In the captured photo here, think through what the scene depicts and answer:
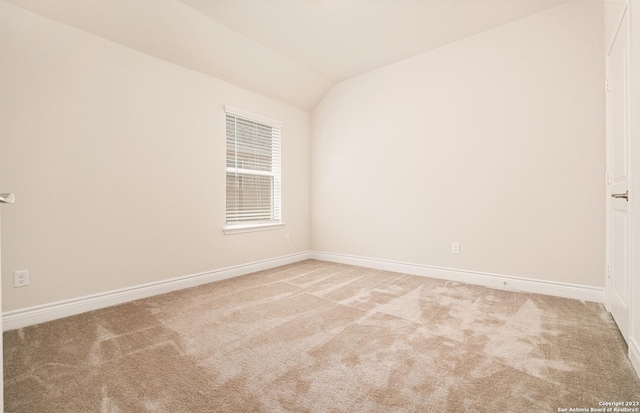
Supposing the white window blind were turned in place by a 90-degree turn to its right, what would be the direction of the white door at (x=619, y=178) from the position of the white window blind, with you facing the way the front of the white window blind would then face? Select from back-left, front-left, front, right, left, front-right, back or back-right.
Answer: left

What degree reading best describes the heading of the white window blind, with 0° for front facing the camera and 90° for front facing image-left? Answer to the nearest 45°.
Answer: approximately 315°
